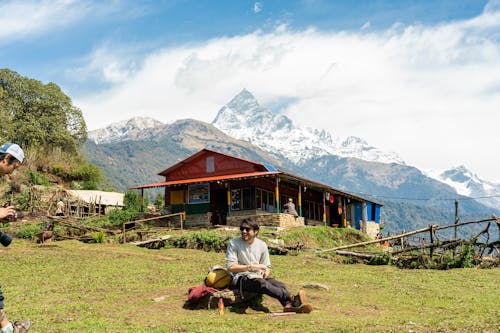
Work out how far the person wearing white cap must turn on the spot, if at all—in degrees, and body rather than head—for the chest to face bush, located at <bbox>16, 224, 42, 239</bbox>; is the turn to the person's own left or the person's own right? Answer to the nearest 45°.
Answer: approximately 90° to the person's own left

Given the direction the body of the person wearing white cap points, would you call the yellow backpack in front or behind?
in front

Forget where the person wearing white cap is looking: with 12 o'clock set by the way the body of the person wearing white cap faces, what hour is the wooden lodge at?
The wooden lodge is roughly at 10 o'clock from the person wearing white cap.

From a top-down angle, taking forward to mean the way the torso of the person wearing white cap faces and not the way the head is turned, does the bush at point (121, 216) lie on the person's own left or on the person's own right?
on the person's own left

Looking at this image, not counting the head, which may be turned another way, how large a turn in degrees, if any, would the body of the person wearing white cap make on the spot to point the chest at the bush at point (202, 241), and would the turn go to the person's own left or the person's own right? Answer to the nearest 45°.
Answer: approximately 45° to the person's own left

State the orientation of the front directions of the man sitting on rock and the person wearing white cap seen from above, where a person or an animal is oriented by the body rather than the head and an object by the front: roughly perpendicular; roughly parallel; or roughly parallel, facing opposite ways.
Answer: roughly perpendicular

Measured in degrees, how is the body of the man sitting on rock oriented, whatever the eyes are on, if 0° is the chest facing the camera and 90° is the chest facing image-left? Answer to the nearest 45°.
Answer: approximately 315°

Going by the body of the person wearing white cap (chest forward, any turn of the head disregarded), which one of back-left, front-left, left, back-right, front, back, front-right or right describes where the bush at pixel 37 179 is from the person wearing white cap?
left

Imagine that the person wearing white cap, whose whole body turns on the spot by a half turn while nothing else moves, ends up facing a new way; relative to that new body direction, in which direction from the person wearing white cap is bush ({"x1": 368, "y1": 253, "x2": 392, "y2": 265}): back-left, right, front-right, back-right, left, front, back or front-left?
back-right

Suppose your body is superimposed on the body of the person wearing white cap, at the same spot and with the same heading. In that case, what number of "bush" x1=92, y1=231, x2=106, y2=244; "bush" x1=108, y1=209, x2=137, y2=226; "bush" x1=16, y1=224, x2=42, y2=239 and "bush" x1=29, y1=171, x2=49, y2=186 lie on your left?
4

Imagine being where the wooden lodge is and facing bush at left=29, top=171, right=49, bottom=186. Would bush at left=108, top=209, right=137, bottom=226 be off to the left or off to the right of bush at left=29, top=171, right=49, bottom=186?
left

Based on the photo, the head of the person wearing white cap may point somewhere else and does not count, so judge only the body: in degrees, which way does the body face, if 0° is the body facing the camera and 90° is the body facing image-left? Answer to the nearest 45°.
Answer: approximately 270°

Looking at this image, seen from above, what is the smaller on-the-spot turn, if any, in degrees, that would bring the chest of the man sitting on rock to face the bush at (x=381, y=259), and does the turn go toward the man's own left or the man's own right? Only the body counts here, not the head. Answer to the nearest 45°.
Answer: approximately 90° to the man's own left
